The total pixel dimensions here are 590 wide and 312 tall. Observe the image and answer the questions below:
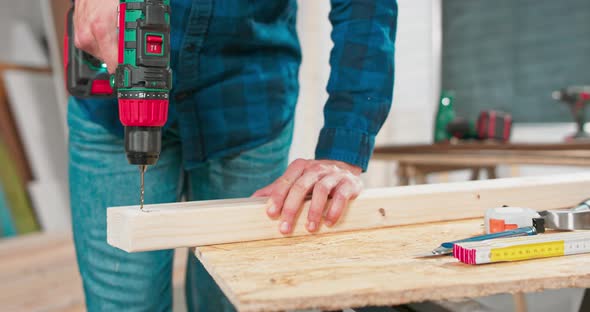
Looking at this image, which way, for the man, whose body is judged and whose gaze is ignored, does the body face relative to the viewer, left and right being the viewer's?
facing the viewer

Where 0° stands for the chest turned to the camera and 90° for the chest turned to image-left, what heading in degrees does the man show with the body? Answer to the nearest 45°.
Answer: approximately 0°
